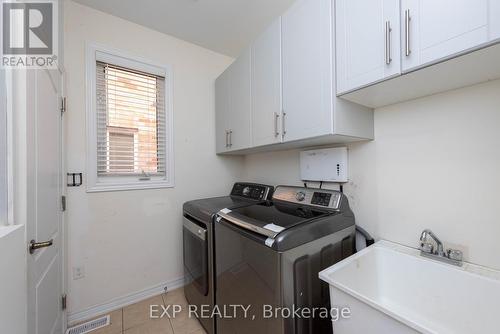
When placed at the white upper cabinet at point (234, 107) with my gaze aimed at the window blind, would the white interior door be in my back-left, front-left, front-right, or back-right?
front-left

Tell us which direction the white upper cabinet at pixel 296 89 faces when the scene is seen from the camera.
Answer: facing the viewer and to the left of the viewer

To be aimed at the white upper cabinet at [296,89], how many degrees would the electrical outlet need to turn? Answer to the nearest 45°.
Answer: approximately 45° to its left

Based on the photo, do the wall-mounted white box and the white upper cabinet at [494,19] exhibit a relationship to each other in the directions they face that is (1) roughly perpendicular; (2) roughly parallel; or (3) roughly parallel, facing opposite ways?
roughly parallel

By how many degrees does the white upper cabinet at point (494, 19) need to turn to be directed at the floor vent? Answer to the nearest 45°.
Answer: approximately 45° to its right

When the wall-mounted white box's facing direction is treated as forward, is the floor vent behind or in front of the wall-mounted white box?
in front

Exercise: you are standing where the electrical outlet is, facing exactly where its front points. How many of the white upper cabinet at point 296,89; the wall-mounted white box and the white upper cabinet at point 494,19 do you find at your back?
0

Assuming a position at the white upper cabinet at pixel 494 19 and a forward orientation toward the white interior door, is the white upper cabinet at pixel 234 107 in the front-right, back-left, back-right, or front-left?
front-right

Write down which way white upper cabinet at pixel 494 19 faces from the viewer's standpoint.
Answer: facing the viewer

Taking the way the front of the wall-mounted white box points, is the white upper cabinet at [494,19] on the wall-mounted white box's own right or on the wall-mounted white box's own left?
on the wall-mounted white box's own left
